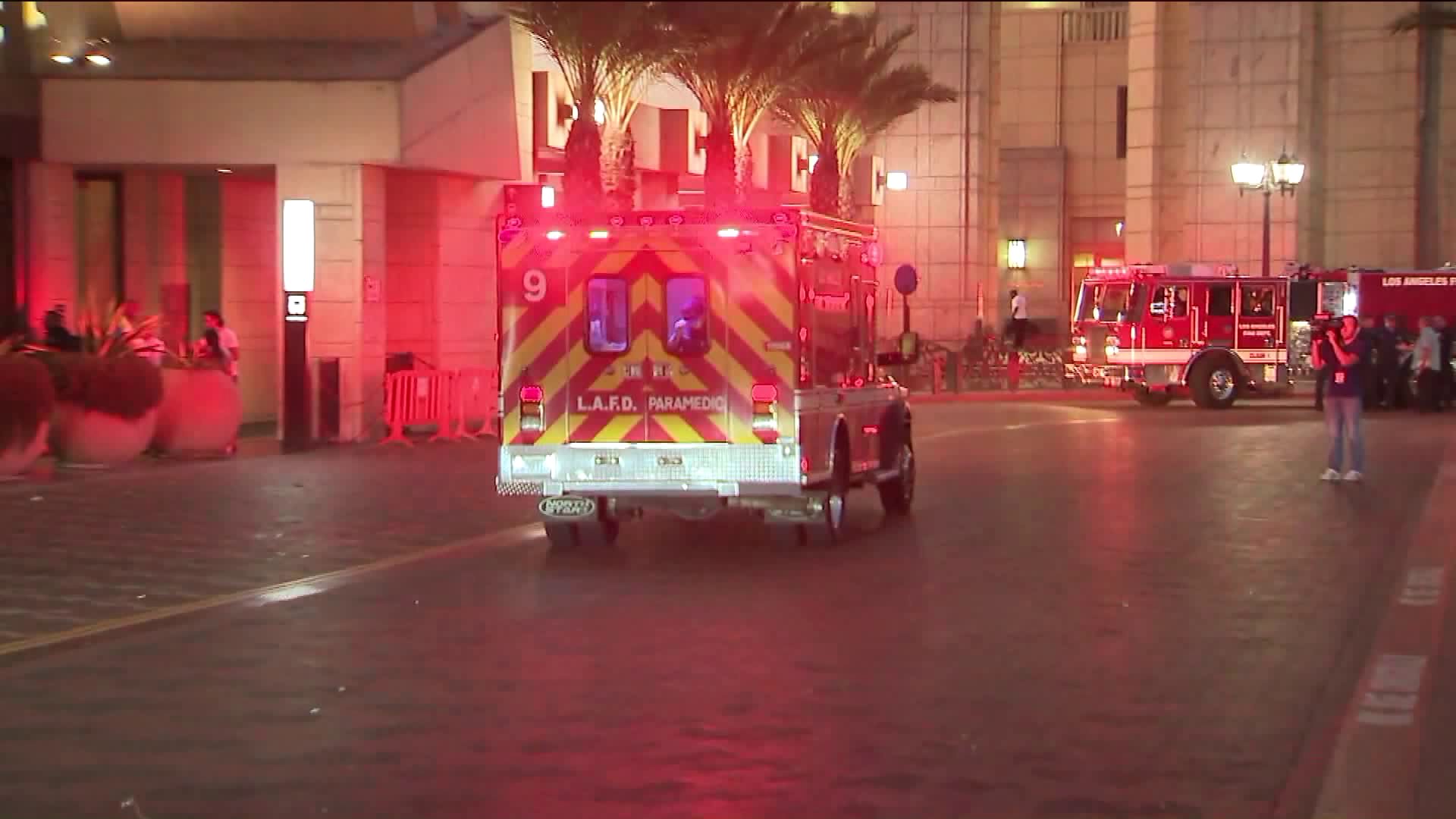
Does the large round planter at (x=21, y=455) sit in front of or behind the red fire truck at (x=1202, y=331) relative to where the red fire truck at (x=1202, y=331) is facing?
in front

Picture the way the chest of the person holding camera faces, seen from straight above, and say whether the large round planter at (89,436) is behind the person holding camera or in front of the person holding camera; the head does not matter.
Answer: in front

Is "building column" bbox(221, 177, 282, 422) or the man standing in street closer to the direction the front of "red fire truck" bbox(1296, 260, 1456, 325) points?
the building column

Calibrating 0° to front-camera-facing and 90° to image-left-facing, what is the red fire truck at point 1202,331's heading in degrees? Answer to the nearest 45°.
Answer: approximately 45°

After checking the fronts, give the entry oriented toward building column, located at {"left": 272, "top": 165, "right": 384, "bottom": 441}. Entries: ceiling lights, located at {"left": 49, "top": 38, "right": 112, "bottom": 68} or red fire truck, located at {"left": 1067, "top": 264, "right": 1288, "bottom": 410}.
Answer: the red fire truck

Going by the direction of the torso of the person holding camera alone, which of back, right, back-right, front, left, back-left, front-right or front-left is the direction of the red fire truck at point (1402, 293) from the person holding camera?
back-right

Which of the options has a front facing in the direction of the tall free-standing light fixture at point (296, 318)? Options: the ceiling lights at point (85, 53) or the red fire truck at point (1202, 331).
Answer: the red fire truck

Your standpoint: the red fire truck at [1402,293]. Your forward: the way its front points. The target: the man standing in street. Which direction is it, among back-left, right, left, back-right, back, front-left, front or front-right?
left

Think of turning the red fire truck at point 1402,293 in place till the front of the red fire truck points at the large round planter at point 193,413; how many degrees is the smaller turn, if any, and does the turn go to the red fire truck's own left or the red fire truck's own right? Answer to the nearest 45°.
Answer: approximately 45° to the red fire truck's own left

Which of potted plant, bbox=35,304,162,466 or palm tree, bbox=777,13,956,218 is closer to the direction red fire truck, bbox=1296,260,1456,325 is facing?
the palm tree

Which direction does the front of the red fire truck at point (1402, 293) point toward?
to the viewer's left

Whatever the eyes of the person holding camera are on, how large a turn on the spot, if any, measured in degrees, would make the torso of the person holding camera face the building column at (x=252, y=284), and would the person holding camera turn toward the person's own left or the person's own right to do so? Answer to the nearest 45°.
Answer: approximately 45° to the person's own right

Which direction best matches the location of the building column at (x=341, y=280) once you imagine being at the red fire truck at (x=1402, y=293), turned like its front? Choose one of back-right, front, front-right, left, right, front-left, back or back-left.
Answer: front-left
